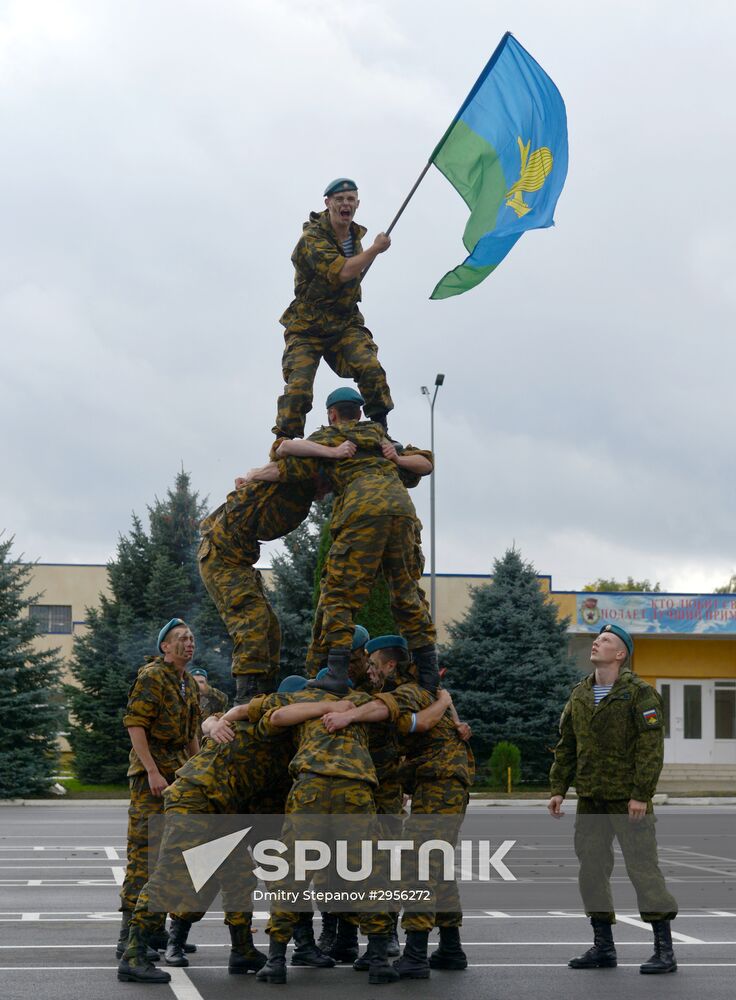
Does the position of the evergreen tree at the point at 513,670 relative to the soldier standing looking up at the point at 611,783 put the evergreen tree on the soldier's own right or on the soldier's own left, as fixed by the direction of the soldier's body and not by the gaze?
on the soldier's own right

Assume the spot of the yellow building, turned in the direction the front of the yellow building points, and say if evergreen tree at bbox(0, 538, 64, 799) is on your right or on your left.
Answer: on your right

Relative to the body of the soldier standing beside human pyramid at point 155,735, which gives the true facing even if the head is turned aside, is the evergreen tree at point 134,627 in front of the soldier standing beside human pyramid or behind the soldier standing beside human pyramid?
behind

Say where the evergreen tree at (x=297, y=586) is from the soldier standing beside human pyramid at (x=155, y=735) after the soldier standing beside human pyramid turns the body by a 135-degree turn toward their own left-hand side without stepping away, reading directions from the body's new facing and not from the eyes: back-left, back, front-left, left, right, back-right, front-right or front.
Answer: front

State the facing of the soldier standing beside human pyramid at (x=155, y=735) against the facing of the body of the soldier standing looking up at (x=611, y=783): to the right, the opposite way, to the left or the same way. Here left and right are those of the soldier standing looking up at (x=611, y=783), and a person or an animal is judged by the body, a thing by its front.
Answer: to the left

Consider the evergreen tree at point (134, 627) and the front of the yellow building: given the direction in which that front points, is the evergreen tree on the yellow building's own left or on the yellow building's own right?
on the yellow building's own right

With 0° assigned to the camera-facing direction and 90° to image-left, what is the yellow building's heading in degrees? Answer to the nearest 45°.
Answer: approximately 0°

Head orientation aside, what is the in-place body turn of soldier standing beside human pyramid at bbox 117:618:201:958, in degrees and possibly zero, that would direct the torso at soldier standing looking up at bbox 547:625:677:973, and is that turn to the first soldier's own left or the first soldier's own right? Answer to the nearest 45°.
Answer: approximately 45° to the first soldier's own left

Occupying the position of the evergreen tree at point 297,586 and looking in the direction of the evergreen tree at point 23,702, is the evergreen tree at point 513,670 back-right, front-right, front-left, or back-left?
back-left
